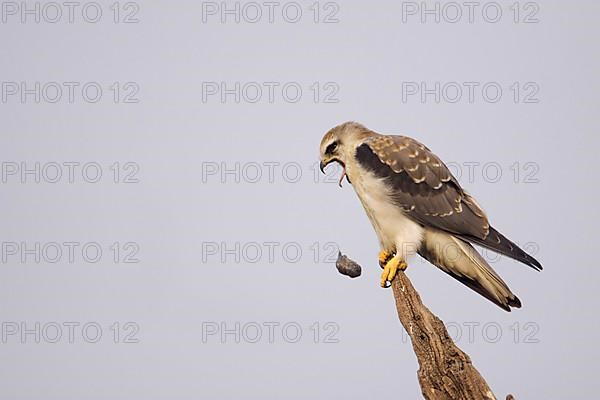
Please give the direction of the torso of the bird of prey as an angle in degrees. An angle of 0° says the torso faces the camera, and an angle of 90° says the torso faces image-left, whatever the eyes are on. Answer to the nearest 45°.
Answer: approximately 90°
